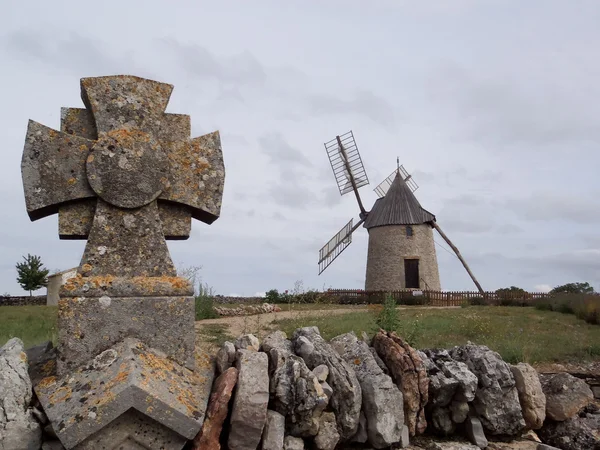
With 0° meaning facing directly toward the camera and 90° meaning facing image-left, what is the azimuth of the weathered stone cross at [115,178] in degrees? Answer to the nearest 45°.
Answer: approximately 0°

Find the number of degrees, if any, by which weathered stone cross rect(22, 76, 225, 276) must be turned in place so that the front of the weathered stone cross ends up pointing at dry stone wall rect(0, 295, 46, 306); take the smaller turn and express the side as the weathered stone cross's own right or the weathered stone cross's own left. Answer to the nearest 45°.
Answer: approximately 180°

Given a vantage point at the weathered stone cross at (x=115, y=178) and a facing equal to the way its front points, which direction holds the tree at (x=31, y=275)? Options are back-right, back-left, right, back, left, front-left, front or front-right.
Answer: back

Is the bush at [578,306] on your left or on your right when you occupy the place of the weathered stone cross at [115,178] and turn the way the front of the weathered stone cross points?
on your left
